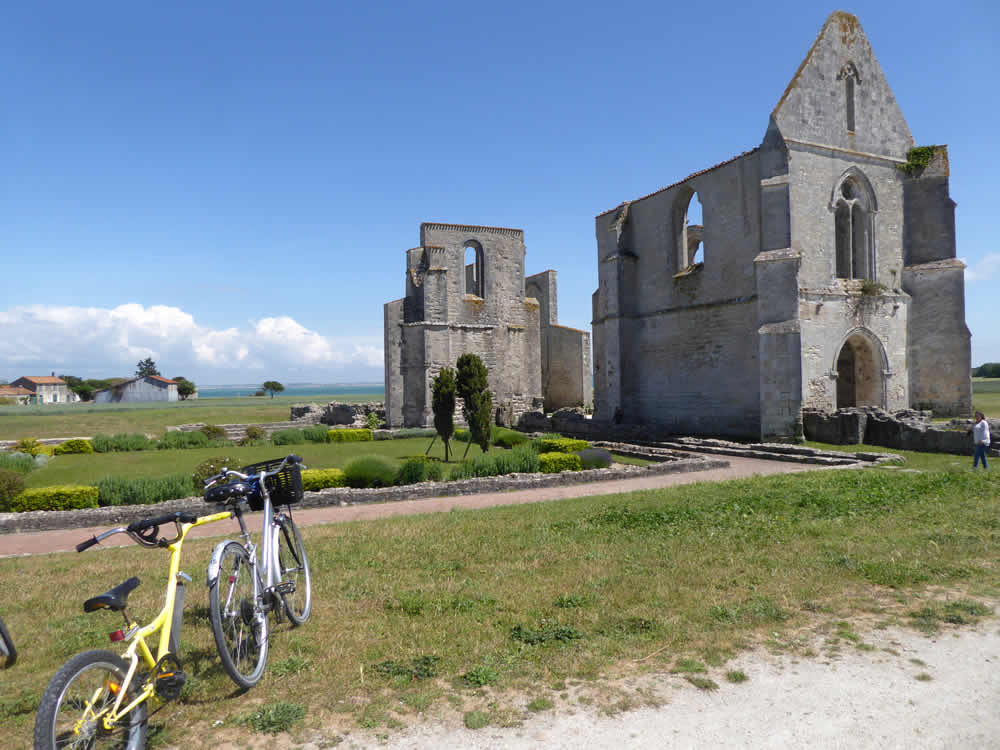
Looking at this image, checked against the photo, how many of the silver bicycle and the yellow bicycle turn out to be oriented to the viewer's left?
0

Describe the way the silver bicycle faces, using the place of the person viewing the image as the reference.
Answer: facing away from the viewer and to the right of the viewer

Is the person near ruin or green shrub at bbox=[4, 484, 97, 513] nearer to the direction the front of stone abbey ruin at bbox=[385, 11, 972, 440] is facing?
the person near ruin

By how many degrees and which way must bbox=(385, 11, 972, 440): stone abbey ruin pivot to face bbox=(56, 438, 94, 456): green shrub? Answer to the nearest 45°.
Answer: approximately 135° to its right

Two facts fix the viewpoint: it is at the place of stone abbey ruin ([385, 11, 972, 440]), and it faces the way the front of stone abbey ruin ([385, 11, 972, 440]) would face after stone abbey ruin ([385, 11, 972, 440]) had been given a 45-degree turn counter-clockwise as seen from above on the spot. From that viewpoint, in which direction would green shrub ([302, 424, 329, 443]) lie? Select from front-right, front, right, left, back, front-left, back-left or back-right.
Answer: back

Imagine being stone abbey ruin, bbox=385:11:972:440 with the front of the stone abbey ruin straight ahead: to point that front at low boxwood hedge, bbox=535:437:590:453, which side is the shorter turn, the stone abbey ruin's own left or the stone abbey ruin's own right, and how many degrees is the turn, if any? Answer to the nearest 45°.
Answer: approximately 90° to the stone abbey ruin's own right

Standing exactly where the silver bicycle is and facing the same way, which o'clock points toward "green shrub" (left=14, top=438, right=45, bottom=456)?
The green shrub is roughly at 10 o'clock from the silver bicycle.

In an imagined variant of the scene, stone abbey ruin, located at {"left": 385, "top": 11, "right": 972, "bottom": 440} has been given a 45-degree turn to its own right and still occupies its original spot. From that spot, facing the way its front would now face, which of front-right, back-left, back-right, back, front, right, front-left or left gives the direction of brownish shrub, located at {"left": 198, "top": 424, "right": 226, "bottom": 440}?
right

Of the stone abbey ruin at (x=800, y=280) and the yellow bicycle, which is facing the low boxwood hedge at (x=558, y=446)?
the yellow bicycle

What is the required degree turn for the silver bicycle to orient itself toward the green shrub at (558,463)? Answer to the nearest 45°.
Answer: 0° — it already faces it

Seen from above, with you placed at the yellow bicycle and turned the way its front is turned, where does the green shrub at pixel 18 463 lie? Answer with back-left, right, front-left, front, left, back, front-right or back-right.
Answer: front-left

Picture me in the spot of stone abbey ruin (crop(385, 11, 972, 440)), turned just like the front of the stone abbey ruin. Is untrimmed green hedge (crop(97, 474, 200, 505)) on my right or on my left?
on my right

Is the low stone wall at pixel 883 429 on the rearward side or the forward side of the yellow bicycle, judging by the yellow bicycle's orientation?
on the forward side

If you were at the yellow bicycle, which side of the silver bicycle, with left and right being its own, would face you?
back

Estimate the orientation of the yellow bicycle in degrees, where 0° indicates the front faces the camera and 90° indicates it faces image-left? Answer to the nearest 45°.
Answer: approximately 225°

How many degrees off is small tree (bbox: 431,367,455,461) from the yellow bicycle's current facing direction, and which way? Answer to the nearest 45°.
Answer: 0° — it already faces it

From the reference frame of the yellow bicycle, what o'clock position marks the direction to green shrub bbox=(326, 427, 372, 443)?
The green shrub is roughly at 11 o'clock from the yellow bicycle.
